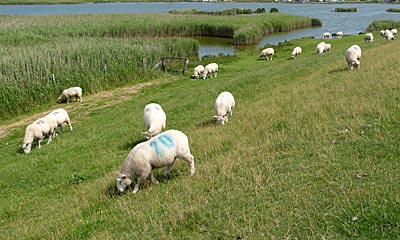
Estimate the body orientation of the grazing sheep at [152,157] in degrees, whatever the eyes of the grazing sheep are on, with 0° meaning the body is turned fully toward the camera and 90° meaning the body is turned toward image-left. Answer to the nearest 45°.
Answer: approximately 45°

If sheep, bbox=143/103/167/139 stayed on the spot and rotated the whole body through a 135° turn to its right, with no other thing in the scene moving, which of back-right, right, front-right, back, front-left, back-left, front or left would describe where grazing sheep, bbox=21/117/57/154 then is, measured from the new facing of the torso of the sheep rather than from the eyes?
front-left

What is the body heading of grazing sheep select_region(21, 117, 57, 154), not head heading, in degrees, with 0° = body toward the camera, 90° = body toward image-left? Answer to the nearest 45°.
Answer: approximately 45°

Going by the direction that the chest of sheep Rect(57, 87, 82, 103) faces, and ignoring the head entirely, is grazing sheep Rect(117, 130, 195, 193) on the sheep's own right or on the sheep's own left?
on the sheep's own left

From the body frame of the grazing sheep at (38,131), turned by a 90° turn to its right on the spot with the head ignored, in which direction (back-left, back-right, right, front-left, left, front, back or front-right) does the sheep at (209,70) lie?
right

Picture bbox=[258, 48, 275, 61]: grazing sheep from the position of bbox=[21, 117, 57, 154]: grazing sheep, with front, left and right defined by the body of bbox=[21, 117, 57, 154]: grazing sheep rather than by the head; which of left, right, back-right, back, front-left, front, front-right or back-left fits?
back

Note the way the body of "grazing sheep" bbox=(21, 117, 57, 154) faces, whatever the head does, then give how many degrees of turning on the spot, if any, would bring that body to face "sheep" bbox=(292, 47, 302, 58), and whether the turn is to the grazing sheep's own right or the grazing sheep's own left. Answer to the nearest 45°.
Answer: approximately 180°

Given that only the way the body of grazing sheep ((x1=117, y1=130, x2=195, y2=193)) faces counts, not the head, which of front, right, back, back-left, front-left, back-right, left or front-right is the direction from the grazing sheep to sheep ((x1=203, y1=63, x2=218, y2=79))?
back-right

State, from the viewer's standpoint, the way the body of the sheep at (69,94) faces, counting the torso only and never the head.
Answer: to the viewer's left
